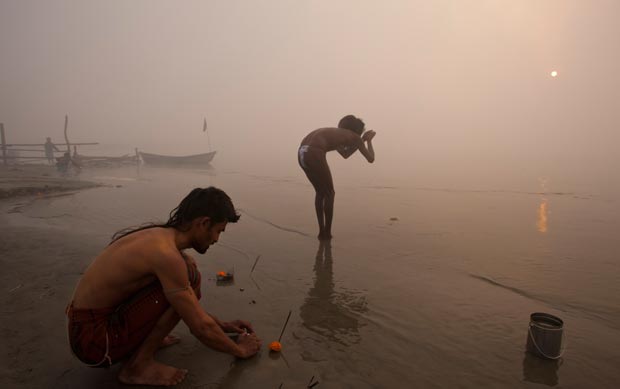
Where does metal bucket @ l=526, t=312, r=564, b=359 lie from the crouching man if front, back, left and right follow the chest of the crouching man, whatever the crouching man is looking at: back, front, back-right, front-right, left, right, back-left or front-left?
front

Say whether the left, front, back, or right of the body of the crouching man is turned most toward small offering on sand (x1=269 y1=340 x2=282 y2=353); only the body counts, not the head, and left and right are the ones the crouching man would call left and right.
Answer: front

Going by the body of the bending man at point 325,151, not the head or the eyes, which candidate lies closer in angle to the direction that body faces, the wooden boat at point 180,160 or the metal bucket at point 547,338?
the metal bucket

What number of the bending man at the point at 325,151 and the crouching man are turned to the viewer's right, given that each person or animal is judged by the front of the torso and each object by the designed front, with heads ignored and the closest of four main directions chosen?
2

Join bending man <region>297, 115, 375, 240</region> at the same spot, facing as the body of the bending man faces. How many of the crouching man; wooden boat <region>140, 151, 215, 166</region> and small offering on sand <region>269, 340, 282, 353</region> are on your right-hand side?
2

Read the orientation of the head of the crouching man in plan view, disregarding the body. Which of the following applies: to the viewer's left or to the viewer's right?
to the viewer's right

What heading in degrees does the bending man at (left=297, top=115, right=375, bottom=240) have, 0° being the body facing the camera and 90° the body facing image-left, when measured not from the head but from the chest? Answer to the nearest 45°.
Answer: approximately 270°

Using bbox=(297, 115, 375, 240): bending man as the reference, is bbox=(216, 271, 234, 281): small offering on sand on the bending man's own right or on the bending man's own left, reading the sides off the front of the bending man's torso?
on the bending man's own right

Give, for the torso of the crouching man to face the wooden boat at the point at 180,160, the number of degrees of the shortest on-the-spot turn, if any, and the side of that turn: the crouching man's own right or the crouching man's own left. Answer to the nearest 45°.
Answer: approximately 90° to the crouching man's own left

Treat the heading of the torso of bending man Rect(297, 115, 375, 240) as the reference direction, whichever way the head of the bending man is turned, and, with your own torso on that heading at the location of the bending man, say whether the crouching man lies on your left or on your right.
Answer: on your right

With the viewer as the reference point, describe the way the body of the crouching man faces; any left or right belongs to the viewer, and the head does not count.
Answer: facing to the right of the viewer

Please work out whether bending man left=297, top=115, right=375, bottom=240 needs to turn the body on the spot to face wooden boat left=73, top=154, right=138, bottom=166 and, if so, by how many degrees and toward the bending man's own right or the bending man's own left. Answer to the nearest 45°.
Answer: approximately 135° to the bending man's own left

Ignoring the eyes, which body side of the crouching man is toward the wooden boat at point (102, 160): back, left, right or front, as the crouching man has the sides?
left
